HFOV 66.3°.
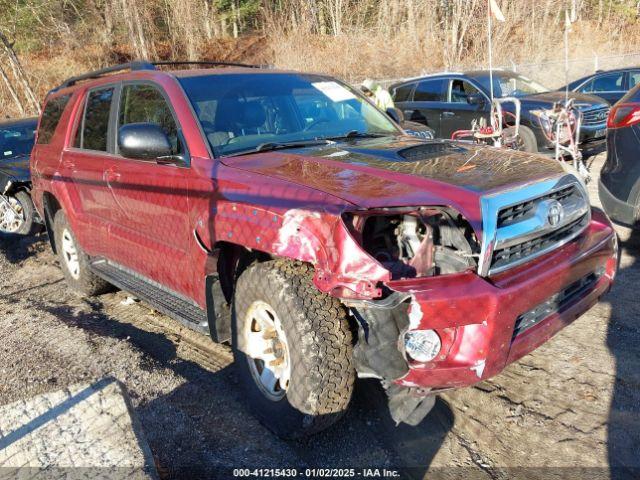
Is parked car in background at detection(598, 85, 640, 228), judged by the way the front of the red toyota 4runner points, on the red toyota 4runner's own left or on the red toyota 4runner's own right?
on the red toyota 4runner's own left

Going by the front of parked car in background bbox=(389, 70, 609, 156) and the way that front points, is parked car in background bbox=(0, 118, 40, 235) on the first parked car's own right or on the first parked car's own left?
on the first parked car's own right

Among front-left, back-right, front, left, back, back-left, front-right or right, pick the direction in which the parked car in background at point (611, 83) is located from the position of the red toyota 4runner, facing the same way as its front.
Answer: left

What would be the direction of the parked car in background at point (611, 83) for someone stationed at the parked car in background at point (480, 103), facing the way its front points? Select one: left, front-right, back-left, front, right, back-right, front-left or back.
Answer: left

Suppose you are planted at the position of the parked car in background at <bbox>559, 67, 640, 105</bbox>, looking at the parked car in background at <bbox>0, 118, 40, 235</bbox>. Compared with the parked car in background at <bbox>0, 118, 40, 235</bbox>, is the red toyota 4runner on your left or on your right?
left

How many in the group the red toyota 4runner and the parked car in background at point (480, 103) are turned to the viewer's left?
0

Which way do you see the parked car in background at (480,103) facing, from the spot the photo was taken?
facing the viewer and to the right of the viewer
